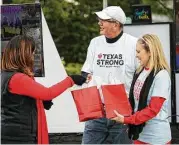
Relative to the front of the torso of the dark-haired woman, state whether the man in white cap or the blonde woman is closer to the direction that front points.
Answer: the blonde woman

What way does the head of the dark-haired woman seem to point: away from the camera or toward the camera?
away from the camera

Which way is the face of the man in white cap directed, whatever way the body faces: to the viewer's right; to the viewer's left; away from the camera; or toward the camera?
to the viewer's left

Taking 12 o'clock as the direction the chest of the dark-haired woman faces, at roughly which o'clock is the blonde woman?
The blonde woman is roughly at 12 o'clock from the dark-haired woman.

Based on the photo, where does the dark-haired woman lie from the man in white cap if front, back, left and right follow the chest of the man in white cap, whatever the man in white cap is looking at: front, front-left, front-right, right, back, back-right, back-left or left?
front-right

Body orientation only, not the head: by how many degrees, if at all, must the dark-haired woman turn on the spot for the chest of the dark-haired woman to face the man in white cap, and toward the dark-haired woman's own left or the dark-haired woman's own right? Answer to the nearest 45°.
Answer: approximately 45° to the dark-haired woman's own left

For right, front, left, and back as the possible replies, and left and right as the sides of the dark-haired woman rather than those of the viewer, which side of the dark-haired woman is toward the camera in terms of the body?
right

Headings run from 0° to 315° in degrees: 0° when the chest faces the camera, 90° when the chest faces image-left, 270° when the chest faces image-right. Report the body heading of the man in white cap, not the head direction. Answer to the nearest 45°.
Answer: approximately 0°

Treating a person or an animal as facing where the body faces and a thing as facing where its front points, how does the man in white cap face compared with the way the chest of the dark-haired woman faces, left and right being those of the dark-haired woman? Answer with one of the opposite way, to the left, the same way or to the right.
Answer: to the right

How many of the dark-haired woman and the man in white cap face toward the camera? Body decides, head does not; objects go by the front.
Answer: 1
